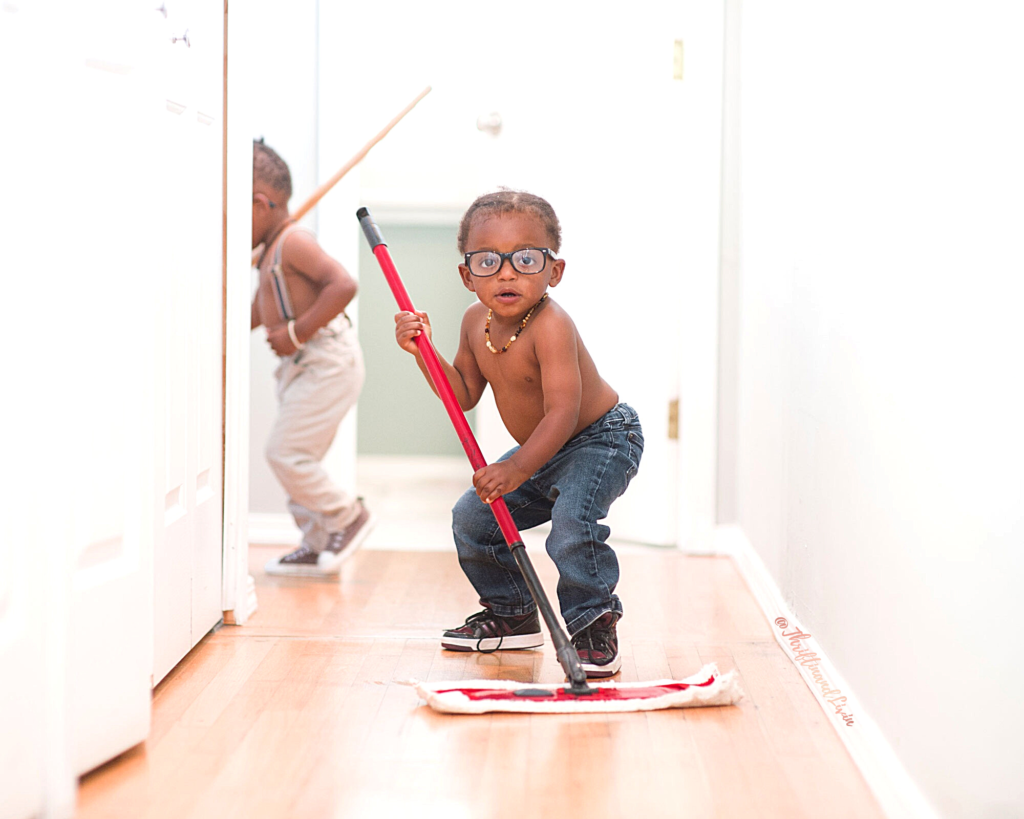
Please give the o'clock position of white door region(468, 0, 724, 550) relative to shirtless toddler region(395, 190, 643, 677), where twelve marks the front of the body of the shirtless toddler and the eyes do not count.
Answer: The white door is roughly at 5 o'clock from the shirtless toddler.

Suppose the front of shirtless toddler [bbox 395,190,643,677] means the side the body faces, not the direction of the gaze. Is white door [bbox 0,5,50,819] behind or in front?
in front

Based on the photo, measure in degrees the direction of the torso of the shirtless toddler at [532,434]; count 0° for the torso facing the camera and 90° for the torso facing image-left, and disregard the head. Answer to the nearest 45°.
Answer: approximately 45°
